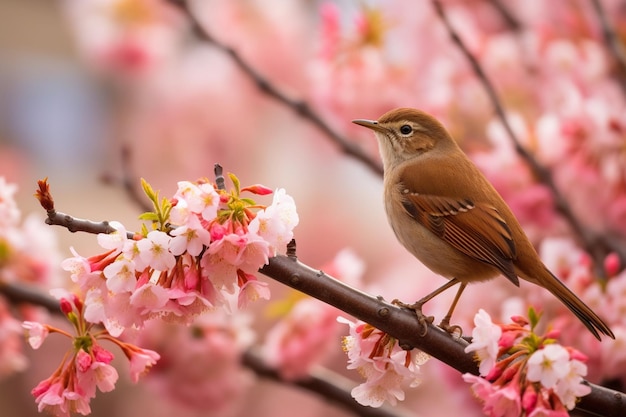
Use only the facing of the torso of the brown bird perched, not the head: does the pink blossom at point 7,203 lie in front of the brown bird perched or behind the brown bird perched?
in front

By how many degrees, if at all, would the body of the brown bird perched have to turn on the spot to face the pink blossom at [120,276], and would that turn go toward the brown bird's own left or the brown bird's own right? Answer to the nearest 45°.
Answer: approximately 45° to the brown bird's own left

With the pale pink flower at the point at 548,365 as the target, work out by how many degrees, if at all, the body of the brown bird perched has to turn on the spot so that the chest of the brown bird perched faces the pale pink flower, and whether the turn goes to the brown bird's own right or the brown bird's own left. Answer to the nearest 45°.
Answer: approximately 135° to the brown bird's own left

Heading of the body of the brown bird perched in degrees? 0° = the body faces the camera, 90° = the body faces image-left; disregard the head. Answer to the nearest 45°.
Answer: approximately 90°

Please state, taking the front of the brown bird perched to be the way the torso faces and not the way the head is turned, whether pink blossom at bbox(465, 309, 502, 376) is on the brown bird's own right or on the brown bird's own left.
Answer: on the brown bird's own left

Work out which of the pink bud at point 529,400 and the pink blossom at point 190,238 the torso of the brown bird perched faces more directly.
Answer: the pink blossom
